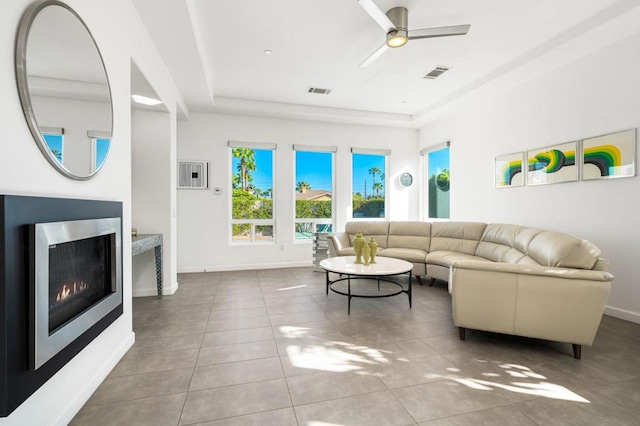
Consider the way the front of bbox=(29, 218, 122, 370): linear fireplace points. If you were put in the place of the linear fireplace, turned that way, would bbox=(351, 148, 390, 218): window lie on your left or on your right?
on your left

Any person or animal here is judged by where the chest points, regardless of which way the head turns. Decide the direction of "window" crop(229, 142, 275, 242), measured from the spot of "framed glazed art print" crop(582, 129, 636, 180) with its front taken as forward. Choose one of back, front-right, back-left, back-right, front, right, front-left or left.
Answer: front-right

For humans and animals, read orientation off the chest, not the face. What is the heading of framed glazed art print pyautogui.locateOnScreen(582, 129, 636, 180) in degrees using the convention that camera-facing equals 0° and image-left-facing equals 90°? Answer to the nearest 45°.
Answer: approximately 45°

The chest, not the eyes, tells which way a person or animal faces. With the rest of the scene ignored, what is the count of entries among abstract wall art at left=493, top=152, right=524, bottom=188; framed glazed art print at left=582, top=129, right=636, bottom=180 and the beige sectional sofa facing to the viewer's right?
0

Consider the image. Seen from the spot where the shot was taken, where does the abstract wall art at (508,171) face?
facing the viewer and to the left of the viewer

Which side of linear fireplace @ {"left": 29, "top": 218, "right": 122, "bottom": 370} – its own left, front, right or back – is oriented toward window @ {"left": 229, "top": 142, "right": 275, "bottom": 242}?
left

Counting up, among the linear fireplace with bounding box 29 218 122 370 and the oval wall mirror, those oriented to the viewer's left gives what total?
0

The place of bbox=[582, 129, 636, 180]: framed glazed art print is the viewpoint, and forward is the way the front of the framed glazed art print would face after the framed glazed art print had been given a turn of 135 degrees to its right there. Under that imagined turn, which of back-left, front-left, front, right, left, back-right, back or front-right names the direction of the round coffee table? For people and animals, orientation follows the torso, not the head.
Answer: back-left

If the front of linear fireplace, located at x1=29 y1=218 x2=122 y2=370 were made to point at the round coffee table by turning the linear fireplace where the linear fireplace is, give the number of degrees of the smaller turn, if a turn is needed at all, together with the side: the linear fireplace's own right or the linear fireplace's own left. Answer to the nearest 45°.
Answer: approximately 45° to the linear fireplace's own left

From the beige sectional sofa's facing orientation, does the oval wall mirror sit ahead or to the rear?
ahead

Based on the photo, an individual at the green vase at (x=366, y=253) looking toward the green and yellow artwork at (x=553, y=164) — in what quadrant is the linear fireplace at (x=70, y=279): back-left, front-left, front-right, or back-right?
back-right

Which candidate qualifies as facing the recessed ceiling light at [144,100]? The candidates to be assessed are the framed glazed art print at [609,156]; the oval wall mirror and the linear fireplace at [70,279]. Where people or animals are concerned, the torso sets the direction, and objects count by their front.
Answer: the framed glazed art print
